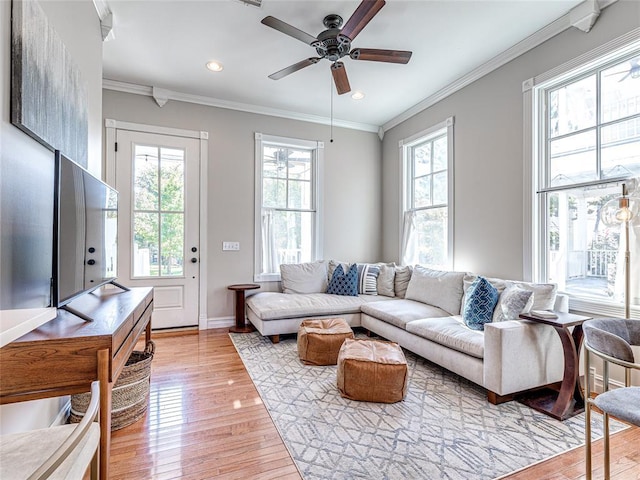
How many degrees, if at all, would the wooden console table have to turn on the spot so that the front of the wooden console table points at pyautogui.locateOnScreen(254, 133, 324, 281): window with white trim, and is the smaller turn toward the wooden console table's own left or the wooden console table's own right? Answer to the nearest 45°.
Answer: approximately 45° to the wooden console table's own left

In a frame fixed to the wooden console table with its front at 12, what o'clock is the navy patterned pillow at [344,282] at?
The navy patterned pillow is roughly at 11 o'clock from the wooden console table.

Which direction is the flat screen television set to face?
to the viewer's right

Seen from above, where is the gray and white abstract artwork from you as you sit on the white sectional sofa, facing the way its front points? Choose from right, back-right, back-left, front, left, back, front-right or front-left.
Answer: front

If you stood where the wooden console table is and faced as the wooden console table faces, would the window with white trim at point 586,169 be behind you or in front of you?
in front

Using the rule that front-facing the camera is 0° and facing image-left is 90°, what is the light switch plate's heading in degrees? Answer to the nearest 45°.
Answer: approximately 0°

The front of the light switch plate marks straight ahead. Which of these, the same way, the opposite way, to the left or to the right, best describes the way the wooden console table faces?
to the left

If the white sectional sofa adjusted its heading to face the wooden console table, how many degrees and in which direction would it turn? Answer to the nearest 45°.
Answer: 0° — it already faces it

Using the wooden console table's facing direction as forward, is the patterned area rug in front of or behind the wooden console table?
in front

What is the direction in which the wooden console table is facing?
to the viewer's right

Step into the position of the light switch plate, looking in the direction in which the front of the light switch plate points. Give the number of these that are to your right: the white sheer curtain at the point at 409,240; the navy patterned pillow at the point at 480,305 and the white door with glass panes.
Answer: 1

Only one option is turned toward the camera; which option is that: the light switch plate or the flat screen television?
the light switch plate

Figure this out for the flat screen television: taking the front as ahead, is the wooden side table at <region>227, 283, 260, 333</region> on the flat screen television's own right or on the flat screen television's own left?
on the flat screen television's own left

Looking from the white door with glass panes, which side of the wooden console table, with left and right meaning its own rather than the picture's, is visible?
left
